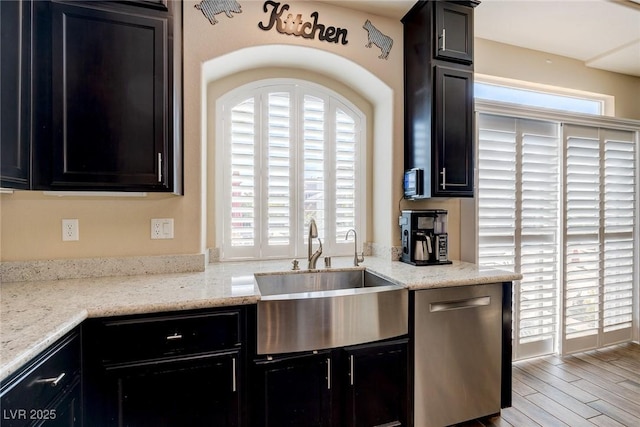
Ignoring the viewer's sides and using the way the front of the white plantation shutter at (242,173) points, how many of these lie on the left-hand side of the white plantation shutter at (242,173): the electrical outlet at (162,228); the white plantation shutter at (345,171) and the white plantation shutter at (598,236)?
2

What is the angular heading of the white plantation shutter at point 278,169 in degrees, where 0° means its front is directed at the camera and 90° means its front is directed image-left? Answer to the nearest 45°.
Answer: approximately 0°

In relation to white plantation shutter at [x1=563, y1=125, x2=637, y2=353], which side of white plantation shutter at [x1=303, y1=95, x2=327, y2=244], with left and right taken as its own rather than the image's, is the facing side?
left

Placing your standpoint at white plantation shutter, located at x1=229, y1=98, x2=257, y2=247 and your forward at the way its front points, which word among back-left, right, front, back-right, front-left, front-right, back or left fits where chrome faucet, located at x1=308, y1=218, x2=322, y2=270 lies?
front-left

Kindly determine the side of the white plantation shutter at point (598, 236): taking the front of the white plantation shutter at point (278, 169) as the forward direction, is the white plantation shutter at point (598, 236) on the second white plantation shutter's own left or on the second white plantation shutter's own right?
on the second white plantation shutter's own left

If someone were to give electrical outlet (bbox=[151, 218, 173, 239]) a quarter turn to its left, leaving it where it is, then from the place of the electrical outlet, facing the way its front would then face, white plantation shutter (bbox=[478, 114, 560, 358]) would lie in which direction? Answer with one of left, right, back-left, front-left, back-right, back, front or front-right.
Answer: front

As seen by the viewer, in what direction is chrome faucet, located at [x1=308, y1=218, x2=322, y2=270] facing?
toward the camera

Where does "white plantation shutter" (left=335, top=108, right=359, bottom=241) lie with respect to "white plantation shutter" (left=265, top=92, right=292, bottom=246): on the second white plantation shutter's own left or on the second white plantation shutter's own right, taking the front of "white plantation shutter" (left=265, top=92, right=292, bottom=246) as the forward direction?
on the second white plantation shutter's own left

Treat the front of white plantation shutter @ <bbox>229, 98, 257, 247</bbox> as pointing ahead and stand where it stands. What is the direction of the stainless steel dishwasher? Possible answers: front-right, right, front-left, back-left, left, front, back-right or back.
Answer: front-left

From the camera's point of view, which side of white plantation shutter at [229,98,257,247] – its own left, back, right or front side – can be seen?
front

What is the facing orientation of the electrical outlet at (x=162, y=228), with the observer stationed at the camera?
facing the viewer

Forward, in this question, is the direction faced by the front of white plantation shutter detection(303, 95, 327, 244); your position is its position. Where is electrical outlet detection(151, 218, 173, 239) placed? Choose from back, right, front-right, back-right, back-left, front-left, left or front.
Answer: front-right

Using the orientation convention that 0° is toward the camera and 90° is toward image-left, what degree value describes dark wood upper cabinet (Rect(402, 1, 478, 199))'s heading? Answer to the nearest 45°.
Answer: approximately 315°
